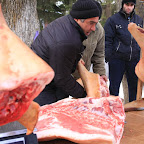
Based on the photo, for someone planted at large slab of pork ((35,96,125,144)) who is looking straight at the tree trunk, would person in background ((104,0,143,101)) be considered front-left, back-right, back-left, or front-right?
front-right

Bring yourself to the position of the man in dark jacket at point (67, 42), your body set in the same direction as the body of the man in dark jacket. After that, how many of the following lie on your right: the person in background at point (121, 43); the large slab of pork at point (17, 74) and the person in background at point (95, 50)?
1

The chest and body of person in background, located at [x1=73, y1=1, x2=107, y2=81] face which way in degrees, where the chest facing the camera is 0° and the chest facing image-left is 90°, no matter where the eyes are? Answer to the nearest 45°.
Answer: approximately 45°

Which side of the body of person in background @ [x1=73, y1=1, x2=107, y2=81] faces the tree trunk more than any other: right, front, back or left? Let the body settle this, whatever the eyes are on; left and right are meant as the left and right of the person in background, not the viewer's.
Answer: right

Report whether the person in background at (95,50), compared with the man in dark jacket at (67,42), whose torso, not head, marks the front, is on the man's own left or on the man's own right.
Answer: on the man's own left
